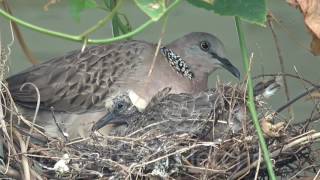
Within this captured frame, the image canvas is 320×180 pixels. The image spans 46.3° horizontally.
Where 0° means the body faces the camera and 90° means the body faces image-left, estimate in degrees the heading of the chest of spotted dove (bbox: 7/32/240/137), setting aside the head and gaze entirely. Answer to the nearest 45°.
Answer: approximately 270°
